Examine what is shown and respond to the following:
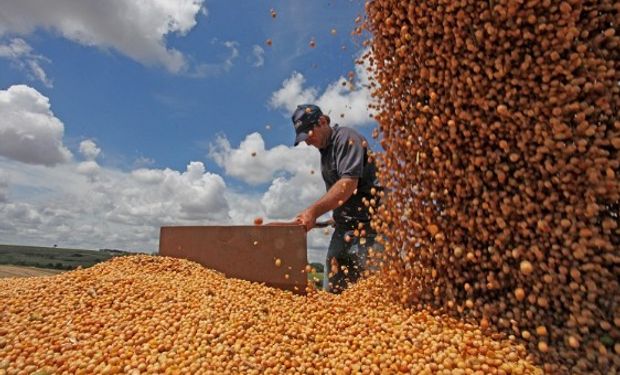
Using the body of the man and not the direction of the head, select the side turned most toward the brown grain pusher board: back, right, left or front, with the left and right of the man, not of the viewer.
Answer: front

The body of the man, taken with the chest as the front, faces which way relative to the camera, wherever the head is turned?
to the viewer's left

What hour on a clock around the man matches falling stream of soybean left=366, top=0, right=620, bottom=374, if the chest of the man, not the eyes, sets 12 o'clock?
The falling stream of soybean is roughly at 8 o'clock from the man.

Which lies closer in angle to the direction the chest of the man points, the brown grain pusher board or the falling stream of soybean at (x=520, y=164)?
the brown grain pusher board
